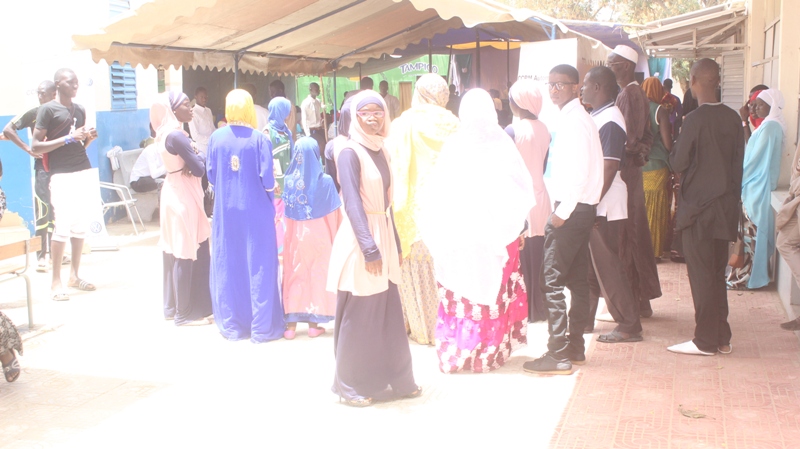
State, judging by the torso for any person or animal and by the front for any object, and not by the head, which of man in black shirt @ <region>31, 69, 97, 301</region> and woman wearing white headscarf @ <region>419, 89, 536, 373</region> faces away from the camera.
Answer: the woman wearing white headscarf

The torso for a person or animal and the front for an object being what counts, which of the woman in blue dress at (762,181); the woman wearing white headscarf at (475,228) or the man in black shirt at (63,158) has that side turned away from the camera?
the woman wearing white headscarf

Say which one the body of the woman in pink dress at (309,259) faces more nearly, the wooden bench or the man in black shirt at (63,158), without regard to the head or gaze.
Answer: the man in black shirt

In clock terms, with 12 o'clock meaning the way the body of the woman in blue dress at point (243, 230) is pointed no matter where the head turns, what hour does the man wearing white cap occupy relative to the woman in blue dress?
The man wearing white cap is roughly at 3 o'clock from the woman in blue dress.

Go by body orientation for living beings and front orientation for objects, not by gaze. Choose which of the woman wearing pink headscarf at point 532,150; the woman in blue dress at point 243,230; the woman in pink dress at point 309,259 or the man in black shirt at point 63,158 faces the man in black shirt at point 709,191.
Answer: the man in black shirt at point 63,158

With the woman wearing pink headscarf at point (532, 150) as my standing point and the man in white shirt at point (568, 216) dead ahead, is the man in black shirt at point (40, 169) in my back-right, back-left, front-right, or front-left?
back-right

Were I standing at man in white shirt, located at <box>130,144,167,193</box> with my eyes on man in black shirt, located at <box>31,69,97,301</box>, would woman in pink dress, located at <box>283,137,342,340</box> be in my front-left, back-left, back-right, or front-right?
front-left

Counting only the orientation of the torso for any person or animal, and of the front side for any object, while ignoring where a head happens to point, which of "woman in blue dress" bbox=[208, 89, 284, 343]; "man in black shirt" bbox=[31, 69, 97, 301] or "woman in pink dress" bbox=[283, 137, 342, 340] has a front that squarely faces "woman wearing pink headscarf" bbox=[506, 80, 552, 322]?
the man in black shirt

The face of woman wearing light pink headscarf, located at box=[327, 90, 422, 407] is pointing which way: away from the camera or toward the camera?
toward the camera

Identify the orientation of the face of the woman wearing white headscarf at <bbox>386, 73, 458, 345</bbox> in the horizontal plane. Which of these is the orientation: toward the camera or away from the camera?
away from the camera

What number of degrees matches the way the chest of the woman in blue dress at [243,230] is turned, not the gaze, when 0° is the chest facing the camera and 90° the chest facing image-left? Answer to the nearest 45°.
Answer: approximately 180°

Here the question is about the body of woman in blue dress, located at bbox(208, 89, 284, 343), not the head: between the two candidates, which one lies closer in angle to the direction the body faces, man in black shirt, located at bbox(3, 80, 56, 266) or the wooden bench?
the man in black shirt

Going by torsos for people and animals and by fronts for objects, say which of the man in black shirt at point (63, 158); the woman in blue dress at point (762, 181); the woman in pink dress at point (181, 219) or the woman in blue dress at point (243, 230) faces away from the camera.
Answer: the woman in blue dress at point (243, 230)

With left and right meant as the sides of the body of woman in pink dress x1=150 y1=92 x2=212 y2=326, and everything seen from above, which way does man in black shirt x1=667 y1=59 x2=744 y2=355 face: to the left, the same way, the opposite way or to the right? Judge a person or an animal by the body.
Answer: to the left

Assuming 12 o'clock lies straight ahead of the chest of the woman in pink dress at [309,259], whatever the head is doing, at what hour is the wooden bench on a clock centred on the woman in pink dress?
The wooden bench is roughly at 9 o'clock from the woman in pink dress.

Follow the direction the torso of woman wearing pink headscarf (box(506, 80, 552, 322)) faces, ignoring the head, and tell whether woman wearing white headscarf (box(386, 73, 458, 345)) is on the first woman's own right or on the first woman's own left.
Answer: on the first woman's own left
